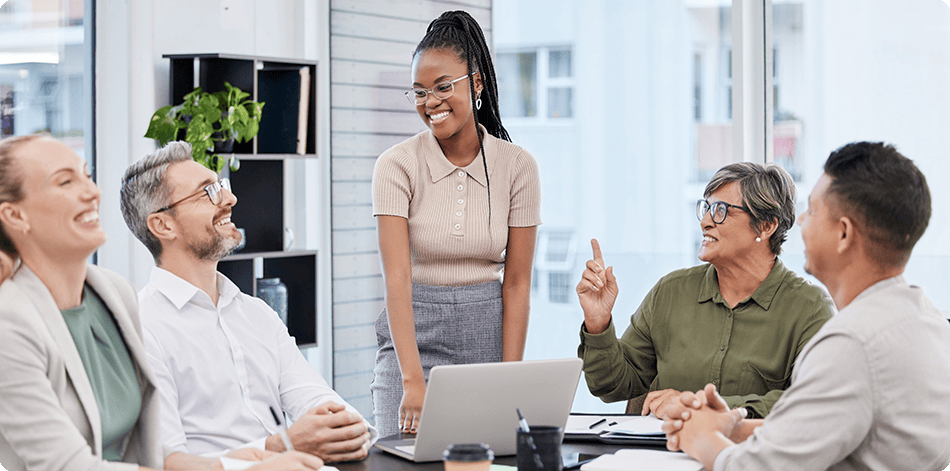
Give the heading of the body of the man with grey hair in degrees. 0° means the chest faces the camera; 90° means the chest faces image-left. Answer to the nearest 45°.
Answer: approximately 315°

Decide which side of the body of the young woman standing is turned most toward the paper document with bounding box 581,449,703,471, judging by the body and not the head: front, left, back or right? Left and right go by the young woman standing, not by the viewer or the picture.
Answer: front

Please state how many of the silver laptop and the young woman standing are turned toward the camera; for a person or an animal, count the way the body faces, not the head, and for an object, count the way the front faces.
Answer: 1

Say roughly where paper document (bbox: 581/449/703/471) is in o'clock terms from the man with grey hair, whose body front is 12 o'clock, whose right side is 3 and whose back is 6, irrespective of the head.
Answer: The paper document is roughly at 12 o'clock from the man with grey hair.

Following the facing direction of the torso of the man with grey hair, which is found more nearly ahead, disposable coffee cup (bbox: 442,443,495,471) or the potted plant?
the disposable coffee cup

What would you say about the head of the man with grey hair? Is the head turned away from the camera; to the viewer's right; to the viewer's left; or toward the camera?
to the viewer's right

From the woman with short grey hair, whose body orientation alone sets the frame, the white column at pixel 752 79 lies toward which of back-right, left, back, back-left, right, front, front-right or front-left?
back-right
